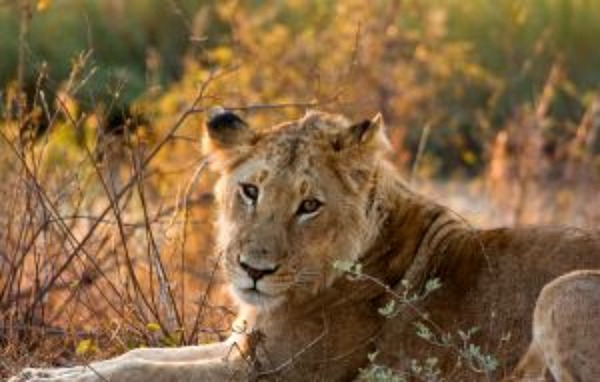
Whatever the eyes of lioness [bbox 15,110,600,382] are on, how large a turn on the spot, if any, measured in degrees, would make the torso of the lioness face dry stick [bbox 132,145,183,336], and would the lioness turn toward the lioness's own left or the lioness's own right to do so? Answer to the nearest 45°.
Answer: approximately 45° to the lioness's own right

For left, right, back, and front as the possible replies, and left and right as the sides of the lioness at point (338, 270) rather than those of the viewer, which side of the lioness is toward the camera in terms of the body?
left
